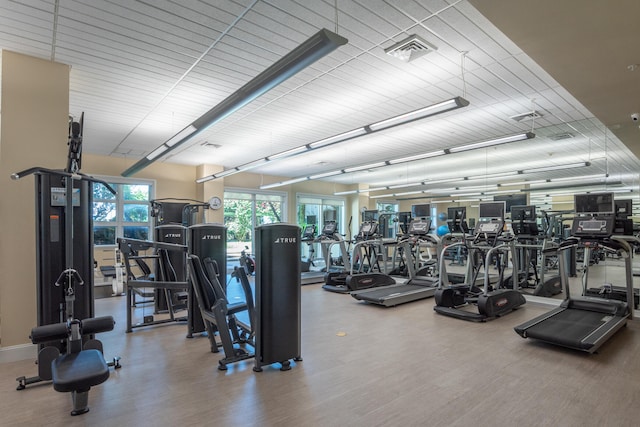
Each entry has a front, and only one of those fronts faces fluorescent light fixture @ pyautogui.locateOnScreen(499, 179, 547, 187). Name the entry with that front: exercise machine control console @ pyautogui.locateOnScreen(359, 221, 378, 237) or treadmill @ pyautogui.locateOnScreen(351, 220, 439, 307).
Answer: the treadmill

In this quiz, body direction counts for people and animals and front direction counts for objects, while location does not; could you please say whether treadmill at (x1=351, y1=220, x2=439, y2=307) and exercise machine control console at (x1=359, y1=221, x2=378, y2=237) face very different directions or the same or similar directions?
very different directions

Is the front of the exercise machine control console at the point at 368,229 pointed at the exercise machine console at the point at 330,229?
no

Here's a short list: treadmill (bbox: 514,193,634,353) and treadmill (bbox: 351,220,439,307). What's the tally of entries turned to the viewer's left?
0

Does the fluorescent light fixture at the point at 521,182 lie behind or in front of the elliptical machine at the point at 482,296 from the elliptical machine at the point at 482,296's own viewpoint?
in front

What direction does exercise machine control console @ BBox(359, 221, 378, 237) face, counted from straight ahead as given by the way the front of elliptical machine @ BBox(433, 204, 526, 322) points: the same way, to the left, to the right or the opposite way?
the opposite way

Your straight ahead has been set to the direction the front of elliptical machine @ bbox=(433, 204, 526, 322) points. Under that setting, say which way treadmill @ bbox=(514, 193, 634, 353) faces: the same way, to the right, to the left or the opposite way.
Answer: the same way

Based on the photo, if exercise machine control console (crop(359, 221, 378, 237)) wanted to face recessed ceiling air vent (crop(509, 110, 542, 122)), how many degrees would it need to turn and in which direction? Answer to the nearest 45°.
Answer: approximately 90° to its left

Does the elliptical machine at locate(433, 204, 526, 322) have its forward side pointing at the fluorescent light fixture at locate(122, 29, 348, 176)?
no

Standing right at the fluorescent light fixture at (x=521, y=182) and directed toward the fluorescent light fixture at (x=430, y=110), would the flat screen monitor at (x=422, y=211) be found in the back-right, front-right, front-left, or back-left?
front-right

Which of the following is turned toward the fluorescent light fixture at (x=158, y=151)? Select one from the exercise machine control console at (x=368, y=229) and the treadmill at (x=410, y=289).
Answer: the exercise machine control console

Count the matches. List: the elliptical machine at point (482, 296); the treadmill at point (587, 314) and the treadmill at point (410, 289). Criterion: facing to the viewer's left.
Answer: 0

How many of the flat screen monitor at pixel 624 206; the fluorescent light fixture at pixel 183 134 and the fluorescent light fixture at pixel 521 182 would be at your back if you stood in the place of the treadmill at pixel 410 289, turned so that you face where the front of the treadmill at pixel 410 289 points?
1
